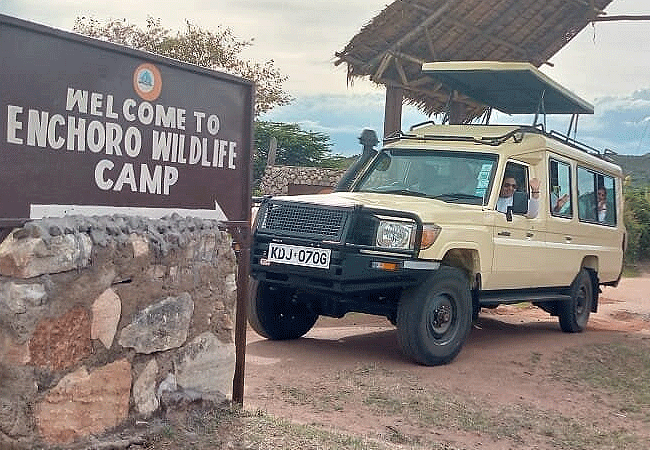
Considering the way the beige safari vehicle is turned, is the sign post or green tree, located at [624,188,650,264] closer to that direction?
the sign post

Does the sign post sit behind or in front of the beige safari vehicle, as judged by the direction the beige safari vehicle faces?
in front

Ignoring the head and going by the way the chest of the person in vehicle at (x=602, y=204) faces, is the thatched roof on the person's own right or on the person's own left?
on the person's own right

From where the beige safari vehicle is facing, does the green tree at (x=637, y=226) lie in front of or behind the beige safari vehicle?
behind

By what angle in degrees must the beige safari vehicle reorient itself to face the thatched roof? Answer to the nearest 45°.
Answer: approximately 135° to its right

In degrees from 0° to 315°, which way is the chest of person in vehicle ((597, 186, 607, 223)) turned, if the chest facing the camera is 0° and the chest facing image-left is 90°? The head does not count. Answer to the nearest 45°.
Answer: approximately 45°

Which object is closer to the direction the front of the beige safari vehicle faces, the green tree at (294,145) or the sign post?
the sign post

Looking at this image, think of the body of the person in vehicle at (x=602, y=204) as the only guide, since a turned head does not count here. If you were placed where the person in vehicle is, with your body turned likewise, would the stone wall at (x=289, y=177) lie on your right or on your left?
on your right

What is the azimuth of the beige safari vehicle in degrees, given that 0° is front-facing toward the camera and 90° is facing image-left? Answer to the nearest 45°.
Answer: approximately 45°

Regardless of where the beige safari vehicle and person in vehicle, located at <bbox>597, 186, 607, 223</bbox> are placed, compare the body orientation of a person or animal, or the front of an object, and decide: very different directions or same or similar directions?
same or similar directions

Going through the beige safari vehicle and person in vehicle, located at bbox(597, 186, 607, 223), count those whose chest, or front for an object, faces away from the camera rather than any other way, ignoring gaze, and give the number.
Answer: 0

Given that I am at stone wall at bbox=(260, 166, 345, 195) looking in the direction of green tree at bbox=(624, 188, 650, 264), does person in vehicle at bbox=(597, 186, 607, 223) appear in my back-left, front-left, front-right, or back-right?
front-right

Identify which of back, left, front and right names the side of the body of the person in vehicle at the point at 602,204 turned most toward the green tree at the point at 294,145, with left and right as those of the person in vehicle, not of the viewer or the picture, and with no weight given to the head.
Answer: right
